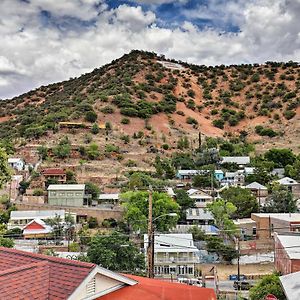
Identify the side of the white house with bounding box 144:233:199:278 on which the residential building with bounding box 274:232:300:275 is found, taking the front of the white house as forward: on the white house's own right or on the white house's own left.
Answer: on the white house's own left

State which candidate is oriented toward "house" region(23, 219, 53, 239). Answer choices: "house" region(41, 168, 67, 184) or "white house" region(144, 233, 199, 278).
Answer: "house" region(41, 168, 67, 184)

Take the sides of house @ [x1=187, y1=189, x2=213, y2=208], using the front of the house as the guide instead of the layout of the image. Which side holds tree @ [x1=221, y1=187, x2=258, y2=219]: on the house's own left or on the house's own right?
on the house's own left

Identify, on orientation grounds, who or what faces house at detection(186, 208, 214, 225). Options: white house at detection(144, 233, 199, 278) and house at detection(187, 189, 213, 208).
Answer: house at detection(187, 189, 213, 208)

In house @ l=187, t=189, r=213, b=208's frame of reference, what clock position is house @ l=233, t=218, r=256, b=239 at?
house @ l=233, t=218, r=256, b=239 is roughly at 11 o'clock from house @ l=187, t=189, r=213, b=208.

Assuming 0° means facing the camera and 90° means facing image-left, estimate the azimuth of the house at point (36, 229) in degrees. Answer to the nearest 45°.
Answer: approximately 0°
